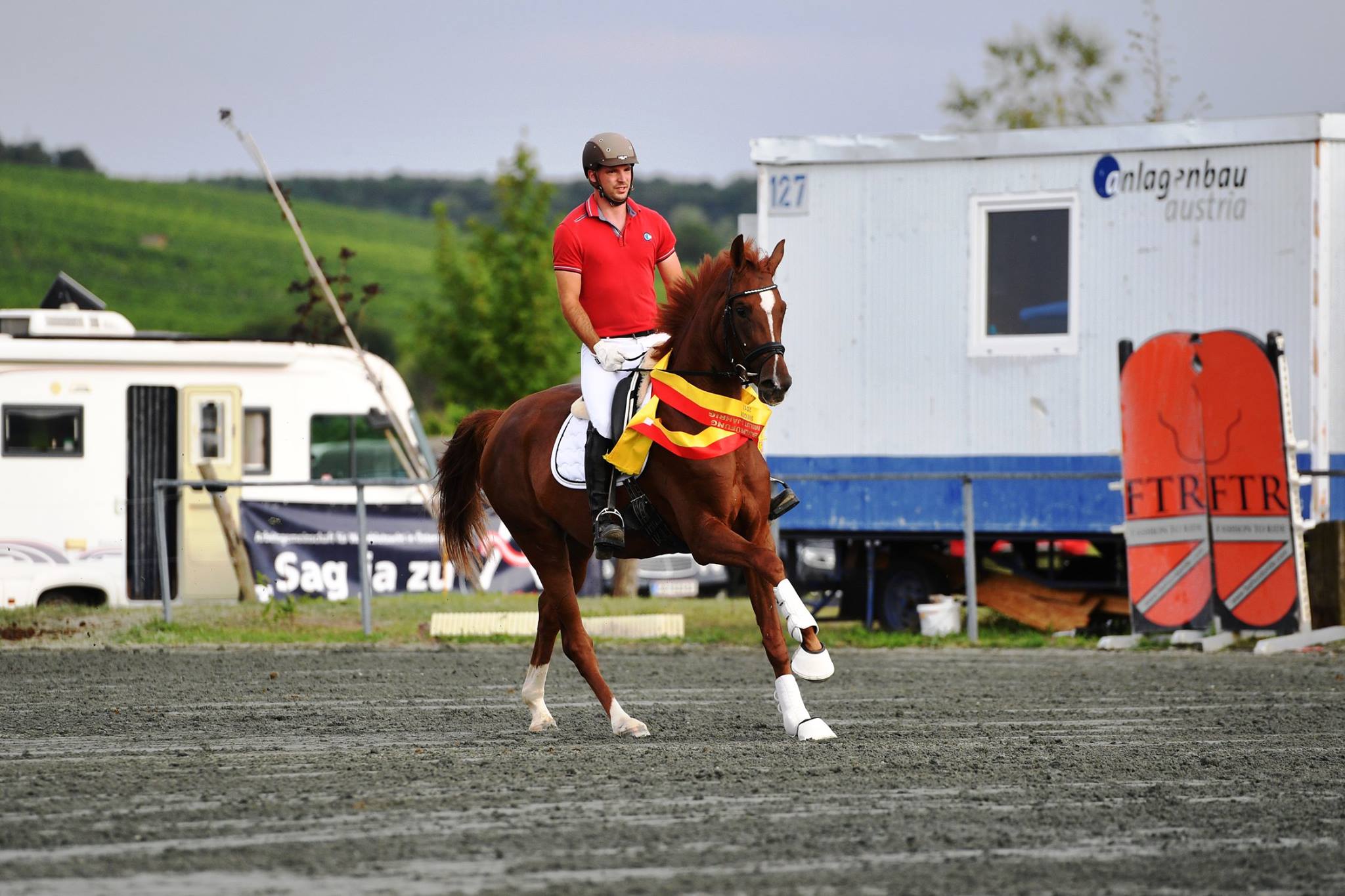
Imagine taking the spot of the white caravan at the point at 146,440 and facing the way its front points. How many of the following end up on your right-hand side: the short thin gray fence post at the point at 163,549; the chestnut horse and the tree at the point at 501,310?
2

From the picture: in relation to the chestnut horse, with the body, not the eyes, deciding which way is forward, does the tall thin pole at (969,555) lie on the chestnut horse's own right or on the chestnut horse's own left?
on the chestnut horse's own left

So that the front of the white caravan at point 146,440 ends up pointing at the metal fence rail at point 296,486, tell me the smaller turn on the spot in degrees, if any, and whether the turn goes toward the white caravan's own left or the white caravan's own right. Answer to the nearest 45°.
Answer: approximately 90° to the white caravan's own right

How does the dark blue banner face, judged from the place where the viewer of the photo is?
facing the viewer

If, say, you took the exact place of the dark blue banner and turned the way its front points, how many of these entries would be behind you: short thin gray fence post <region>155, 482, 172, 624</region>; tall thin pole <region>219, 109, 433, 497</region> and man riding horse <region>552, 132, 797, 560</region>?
1

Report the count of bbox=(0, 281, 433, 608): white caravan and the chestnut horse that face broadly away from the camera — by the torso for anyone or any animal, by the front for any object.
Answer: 0

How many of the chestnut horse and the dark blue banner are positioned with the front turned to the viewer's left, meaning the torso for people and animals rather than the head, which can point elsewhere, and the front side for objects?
0

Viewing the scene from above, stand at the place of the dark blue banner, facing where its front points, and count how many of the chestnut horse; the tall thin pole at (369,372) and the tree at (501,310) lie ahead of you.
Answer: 1

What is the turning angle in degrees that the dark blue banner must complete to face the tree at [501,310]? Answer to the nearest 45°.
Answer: approximately 180°

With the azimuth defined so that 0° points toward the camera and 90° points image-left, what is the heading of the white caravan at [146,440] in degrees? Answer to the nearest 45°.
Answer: approximately 270°

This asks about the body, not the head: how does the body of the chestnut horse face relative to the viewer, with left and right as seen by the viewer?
facing the viewer and to the right of the viewer

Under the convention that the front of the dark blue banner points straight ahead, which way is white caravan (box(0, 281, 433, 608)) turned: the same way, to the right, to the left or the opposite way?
to the left
